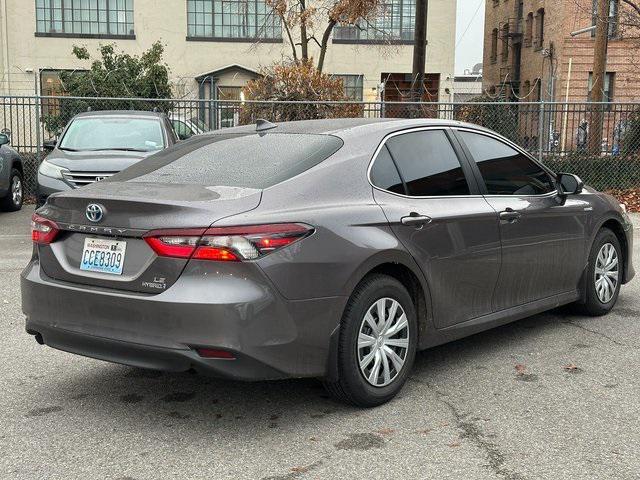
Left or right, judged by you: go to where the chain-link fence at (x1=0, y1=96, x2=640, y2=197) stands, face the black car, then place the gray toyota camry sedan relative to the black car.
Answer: left

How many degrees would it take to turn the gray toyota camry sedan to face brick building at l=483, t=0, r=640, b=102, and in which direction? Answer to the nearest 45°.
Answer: approximately 45° to its left

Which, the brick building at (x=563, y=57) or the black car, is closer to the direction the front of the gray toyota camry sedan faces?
the brick building

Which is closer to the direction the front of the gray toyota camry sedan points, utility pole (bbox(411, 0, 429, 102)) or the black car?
the utility pole

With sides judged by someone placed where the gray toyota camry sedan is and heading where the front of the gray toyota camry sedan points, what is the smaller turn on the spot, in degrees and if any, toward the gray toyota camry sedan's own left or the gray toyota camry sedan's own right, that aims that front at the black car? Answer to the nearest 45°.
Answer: approximately 90° to the gray toyota camry sedan's own left

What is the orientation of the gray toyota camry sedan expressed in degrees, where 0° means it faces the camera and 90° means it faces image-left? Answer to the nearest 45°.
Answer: approximately 225°

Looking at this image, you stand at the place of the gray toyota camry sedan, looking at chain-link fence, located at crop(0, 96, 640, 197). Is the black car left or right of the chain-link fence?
left

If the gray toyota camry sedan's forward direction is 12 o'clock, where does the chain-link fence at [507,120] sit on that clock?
The chain-link fence is roughly at 11 o'clock from the gray toyota camry sedan.
